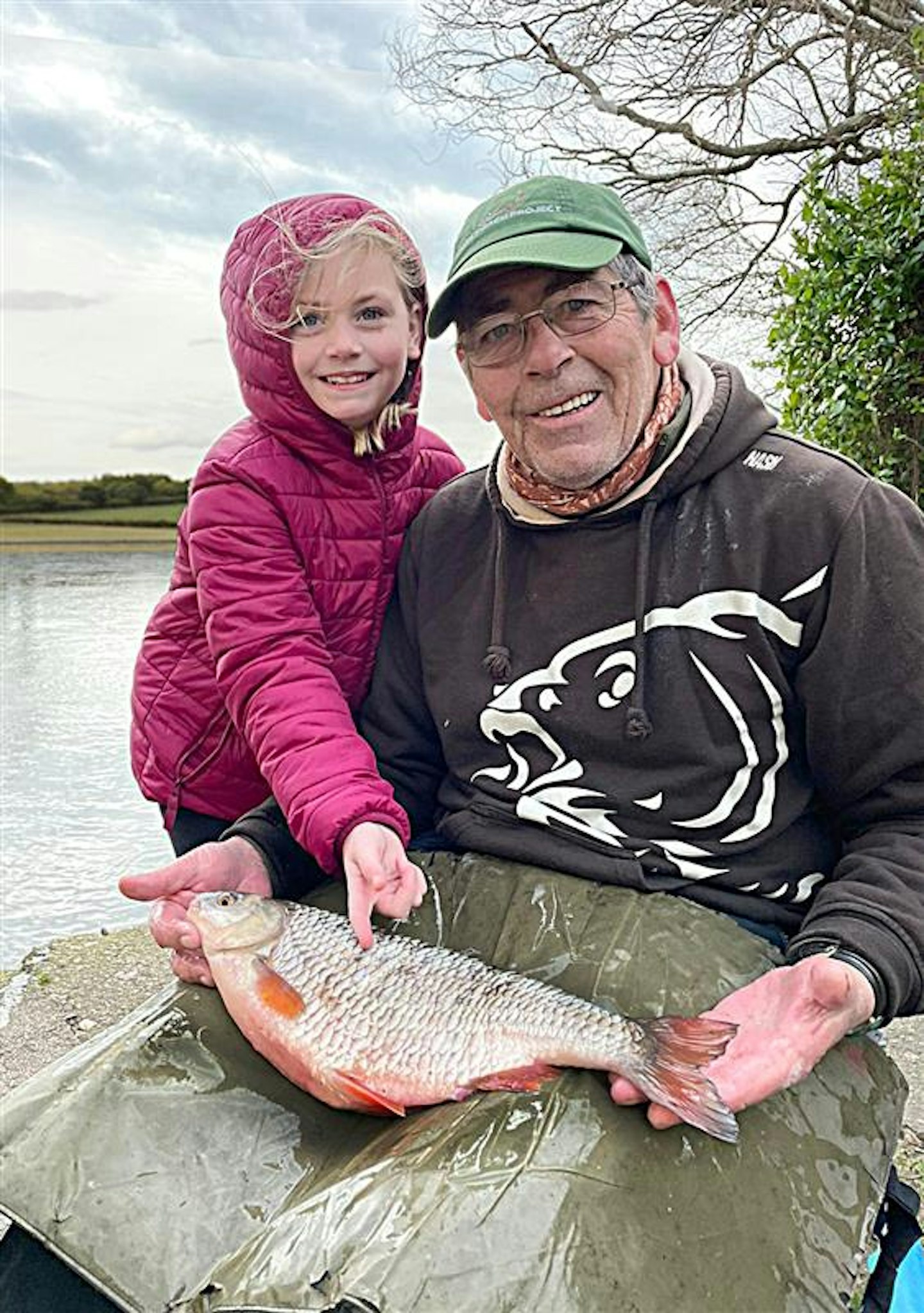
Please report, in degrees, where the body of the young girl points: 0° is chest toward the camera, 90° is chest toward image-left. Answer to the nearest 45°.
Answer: approximately 315°
